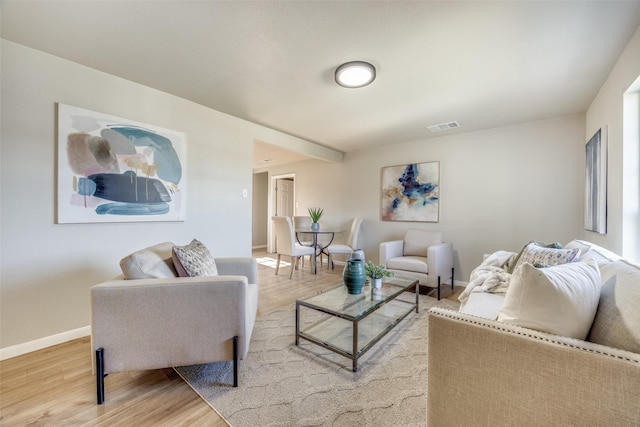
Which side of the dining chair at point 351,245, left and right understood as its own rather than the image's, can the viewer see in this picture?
left

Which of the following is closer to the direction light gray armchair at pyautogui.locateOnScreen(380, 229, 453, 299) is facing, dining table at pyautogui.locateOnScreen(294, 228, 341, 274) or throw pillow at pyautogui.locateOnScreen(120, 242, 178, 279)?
the throw pillow

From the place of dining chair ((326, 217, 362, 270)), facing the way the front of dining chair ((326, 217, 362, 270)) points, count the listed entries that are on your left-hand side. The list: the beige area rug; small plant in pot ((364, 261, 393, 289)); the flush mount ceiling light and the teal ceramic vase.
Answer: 4

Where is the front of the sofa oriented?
to the viewer's left

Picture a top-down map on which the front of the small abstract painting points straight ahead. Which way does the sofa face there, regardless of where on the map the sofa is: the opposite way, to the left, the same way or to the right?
to the right

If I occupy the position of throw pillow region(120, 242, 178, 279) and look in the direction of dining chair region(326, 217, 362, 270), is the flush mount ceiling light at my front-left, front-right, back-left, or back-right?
front-right

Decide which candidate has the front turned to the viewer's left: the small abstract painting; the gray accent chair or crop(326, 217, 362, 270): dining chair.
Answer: the dining chair

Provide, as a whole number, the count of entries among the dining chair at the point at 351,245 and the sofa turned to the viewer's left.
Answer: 2

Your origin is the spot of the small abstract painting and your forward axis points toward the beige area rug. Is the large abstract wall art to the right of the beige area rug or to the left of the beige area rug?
right

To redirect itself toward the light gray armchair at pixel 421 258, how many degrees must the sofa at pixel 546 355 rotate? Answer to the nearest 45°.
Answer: approximately 45° to its right

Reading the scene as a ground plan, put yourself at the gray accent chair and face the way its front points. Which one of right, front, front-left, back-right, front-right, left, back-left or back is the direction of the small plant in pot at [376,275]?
front

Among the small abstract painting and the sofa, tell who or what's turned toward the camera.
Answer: the small abstract painting

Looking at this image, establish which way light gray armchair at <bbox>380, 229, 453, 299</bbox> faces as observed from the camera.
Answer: facing the viewer and to the left of the viewer
